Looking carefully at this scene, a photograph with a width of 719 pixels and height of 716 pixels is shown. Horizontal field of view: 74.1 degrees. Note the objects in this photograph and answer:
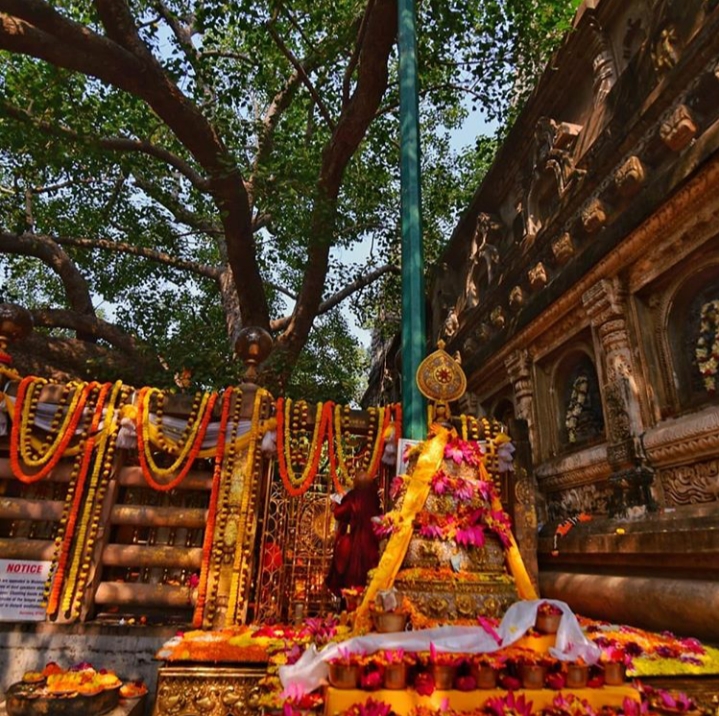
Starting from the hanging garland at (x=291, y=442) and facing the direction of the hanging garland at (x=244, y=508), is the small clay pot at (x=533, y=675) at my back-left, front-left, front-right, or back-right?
back-left

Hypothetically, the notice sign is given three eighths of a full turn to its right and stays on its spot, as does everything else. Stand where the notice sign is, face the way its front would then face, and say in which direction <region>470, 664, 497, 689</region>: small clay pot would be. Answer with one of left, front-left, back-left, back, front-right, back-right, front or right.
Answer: back

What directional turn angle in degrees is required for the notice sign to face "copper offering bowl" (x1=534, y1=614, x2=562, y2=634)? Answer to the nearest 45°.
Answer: approximately 45° to its left

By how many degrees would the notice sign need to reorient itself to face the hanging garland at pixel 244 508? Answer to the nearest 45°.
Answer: approximately 45° to its left

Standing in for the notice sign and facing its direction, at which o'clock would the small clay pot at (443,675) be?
The small clay pot is roughly at 11 o'clock from the notice sign.

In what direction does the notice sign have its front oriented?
toward the camera

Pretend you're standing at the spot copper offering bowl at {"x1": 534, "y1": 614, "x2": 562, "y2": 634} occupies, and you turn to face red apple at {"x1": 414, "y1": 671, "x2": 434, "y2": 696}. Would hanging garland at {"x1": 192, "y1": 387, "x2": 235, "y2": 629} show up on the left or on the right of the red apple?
right

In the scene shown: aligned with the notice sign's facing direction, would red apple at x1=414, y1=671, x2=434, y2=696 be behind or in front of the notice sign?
in front

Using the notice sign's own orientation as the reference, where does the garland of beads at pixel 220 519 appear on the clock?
The garland of beads is roughly at 10 o'clock from the notice sign.

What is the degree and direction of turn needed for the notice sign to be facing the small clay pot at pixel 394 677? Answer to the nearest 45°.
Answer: approximately 45° to its left

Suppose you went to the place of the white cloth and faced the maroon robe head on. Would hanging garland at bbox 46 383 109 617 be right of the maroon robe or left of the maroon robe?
left

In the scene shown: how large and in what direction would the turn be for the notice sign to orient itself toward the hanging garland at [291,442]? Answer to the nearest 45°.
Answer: approximately 45° to its left
